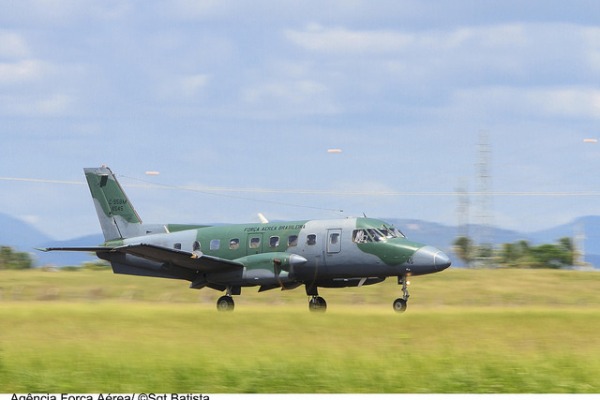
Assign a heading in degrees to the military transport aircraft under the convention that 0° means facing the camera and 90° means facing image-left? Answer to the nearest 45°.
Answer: approximately 315°
